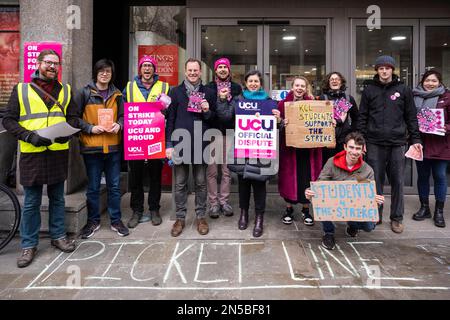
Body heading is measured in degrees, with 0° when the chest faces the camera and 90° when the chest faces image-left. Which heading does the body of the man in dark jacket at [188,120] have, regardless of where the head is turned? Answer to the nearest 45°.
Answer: approximately 0°

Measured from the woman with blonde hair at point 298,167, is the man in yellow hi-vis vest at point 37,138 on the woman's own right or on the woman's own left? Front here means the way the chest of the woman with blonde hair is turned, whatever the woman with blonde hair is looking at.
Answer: on the woman's own right

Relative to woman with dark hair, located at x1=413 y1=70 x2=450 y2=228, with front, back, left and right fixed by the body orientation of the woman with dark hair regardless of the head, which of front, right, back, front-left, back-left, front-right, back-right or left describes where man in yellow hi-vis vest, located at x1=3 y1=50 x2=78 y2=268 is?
front-right

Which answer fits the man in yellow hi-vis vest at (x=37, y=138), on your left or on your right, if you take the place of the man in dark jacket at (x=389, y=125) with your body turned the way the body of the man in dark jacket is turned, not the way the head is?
on your right

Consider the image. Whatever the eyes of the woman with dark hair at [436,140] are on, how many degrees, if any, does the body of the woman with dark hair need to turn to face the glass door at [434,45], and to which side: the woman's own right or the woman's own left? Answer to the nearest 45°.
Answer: approximately 180°
